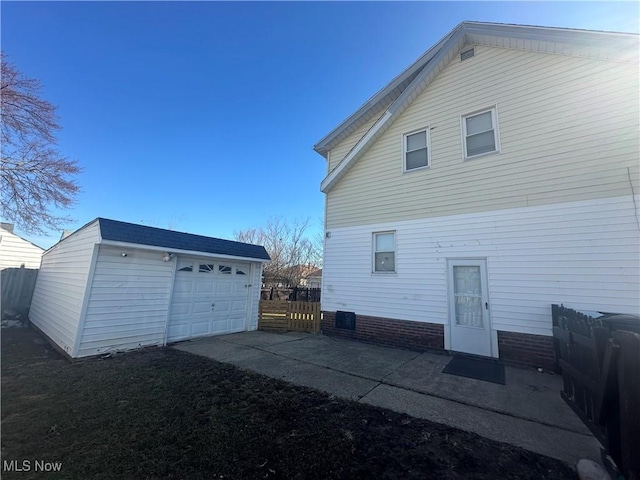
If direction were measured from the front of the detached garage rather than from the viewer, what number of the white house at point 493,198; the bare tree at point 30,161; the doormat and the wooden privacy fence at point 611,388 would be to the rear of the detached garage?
1

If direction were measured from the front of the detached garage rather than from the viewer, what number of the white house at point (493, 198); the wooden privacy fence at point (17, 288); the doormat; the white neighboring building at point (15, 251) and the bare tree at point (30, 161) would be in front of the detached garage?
2

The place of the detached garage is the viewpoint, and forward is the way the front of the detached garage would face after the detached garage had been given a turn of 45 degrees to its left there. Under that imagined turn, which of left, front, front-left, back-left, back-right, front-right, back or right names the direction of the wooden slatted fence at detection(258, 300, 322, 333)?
front

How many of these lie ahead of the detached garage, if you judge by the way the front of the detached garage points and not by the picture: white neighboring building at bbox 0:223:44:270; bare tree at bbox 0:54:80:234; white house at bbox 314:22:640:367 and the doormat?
2

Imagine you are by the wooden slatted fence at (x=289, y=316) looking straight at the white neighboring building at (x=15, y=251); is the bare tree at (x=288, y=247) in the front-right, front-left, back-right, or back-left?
front-right

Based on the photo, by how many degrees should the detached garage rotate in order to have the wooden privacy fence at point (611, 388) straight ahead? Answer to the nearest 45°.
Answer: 0° — it already faces it

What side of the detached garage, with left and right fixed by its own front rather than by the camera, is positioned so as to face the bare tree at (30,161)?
back

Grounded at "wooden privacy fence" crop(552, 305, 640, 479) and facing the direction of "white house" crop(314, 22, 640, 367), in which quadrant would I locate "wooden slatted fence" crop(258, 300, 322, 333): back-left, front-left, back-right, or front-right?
front-left

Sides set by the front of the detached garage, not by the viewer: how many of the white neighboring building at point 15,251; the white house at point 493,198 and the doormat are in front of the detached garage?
2

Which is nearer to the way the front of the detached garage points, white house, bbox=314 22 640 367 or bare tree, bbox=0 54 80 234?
the white house

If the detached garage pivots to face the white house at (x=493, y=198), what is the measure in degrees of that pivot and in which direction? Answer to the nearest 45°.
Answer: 0° — it already faces it

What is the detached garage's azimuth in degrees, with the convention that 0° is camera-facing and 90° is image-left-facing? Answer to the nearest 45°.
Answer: approximately 315°

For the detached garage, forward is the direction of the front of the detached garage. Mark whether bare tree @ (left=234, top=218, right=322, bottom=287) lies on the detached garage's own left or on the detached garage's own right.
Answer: on the detached garage's own left

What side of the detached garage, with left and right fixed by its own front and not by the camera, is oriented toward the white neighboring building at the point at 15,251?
back

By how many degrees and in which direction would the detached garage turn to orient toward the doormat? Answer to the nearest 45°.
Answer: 0° — it already faces it

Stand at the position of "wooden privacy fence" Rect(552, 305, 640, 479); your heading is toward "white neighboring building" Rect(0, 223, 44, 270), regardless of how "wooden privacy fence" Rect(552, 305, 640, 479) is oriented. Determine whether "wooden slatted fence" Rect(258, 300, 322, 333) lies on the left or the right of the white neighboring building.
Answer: right
